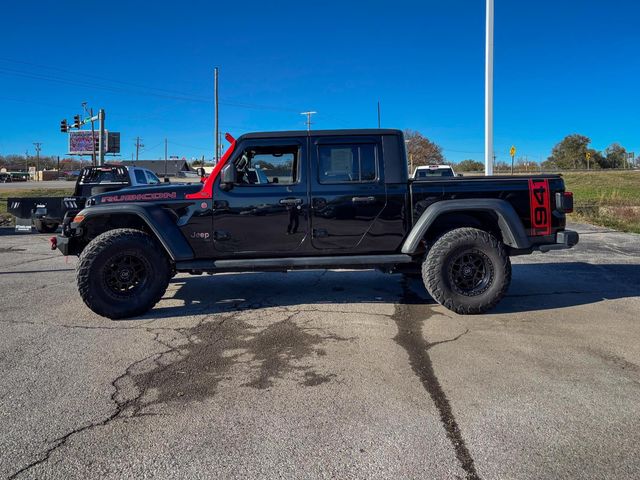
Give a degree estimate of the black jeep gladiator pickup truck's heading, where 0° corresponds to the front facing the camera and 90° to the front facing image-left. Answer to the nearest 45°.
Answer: approximately 90°

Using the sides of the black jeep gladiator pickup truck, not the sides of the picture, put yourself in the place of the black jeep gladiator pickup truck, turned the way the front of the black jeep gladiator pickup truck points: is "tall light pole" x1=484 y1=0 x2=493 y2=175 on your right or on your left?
on your right
